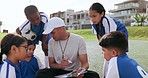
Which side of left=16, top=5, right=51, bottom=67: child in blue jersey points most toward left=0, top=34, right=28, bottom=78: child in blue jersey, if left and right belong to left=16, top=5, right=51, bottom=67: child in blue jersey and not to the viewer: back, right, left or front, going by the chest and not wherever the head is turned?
front

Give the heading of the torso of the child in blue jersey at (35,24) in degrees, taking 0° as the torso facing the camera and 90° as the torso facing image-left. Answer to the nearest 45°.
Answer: approximately 0°

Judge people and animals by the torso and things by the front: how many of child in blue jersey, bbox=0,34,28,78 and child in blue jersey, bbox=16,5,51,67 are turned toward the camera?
1
